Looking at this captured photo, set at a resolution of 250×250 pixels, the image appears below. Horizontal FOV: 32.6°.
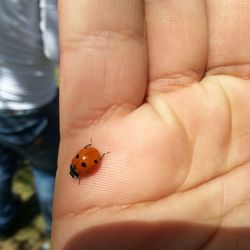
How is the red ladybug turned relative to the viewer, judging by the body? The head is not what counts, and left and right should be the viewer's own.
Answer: facing the viewer and to the left of the viewer
